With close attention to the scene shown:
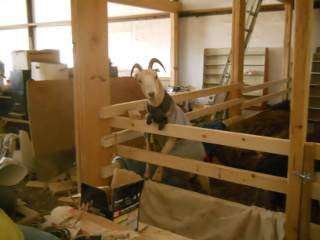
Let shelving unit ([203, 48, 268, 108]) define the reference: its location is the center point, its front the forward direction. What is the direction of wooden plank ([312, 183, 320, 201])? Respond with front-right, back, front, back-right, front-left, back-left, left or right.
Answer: front

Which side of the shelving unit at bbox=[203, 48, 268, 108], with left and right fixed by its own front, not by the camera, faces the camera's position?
front

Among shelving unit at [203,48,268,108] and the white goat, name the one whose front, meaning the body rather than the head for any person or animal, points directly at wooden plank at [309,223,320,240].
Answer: the shelving unit

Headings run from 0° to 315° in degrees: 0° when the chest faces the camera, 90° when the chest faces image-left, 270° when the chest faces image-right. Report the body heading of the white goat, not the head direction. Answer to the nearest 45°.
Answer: approximately 45°

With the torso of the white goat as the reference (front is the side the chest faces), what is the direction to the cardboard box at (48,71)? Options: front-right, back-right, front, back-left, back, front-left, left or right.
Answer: right

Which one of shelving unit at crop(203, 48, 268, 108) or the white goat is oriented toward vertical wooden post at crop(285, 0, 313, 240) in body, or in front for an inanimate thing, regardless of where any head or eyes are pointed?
the shelving unit

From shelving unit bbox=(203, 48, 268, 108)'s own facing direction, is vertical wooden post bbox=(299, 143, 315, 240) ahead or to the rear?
ahead

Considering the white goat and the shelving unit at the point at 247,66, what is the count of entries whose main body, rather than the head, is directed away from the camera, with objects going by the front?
0

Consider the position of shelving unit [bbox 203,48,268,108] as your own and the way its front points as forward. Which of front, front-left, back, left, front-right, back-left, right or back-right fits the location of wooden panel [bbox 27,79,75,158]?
front-right

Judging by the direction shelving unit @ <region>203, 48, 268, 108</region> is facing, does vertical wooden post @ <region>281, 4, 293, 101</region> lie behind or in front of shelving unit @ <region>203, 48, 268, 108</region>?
in front

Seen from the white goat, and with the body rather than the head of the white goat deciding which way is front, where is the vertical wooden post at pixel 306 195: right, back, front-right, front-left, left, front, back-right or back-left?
left

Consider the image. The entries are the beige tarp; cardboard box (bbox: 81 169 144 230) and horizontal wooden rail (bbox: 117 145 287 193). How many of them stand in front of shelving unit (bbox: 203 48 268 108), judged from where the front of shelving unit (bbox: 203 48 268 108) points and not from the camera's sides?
3

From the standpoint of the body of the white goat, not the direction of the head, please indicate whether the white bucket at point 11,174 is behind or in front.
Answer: in front

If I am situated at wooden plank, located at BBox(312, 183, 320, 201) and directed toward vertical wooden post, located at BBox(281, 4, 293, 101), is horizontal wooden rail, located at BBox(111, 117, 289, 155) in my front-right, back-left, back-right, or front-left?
front-left

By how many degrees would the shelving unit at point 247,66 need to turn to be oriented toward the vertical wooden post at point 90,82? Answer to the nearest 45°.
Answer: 0° — it already faces it

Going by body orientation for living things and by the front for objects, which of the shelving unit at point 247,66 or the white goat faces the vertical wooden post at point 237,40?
the shelving unit

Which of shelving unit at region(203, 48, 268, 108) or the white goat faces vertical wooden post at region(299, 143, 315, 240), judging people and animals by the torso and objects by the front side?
the shelving unit
